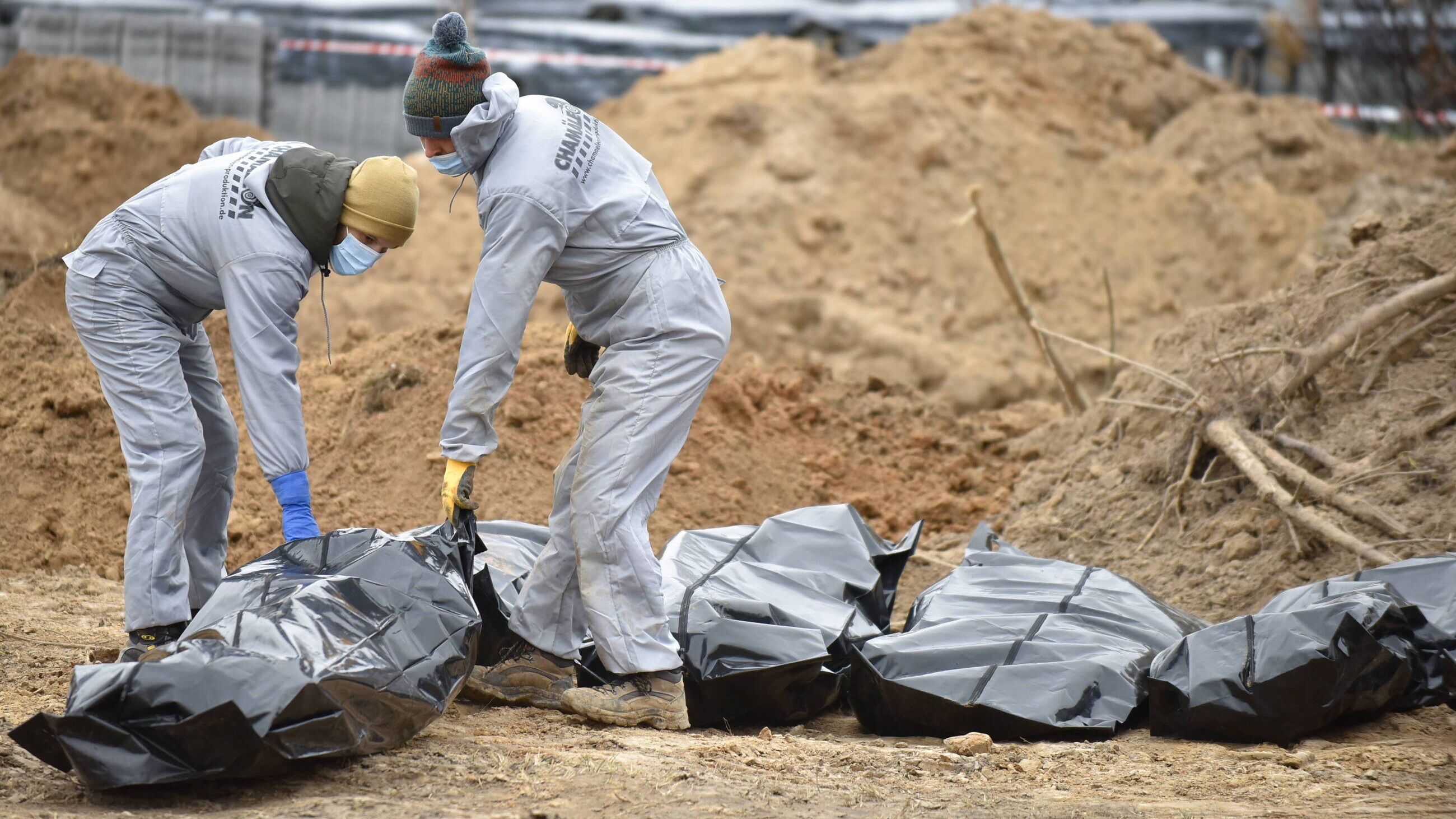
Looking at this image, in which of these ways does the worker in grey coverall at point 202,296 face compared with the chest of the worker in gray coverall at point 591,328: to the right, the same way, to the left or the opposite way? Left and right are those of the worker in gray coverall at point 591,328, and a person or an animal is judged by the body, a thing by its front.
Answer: the opposite way

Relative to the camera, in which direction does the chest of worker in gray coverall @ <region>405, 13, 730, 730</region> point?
to the viewer's left

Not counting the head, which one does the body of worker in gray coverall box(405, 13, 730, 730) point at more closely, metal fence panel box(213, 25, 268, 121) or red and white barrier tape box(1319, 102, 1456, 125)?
the metal fence panel

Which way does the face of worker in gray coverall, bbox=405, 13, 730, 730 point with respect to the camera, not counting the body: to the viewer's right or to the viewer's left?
to the viewer's left

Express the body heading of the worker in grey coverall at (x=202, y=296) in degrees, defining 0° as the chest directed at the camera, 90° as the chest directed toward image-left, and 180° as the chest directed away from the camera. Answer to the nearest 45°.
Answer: approximately 270°

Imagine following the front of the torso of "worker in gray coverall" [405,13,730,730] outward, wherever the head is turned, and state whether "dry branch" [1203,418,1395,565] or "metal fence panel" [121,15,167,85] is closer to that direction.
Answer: the metal fence panel

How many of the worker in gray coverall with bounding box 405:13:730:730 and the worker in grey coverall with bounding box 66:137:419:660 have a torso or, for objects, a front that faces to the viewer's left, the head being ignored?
1

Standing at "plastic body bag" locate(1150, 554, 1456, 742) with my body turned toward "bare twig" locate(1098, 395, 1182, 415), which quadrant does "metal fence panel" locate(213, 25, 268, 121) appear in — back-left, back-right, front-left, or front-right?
front-left

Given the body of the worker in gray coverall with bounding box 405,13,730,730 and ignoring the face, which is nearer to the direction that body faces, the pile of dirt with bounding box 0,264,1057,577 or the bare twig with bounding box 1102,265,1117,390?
the pile of dirt

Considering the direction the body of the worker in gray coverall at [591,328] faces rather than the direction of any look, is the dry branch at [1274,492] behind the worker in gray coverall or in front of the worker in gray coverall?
behind

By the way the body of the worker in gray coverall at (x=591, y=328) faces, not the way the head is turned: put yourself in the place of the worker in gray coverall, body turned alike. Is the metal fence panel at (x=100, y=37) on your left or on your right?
on your right

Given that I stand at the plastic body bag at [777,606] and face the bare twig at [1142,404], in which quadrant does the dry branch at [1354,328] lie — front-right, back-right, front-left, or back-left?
front-right

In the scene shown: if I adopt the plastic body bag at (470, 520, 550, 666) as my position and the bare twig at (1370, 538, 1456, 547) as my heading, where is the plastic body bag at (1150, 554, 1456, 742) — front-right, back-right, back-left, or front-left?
front-right

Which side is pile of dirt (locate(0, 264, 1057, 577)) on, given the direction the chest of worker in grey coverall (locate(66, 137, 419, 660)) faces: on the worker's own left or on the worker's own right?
on the worker's own left
